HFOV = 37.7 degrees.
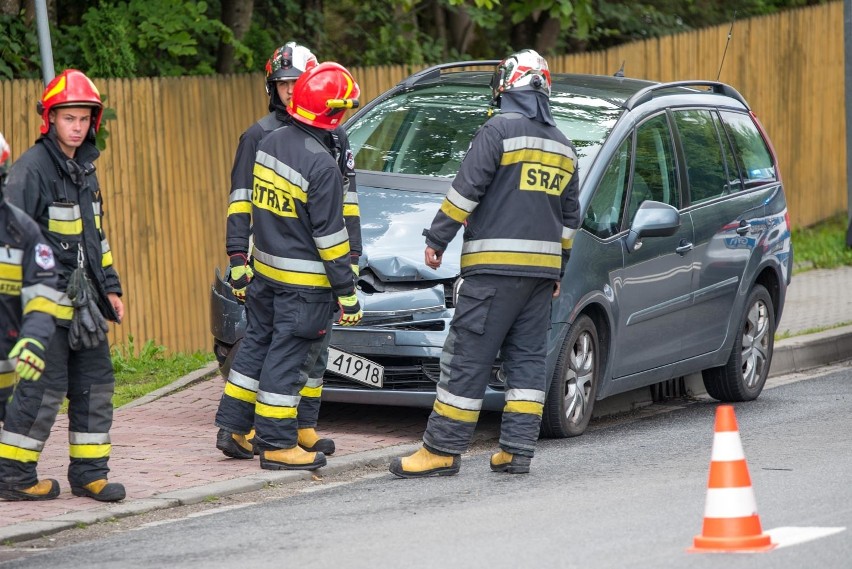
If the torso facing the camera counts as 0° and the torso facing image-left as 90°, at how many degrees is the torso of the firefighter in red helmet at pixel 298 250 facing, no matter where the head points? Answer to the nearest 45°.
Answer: approximately 225°

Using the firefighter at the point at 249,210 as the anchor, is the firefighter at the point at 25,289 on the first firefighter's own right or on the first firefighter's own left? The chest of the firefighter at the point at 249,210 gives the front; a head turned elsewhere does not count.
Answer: on the first firefighter's own right

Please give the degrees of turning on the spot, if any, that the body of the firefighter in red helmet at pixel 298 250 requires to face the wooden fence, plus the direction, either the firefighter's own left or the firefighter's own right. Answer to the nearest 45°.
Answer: approximately 45° to the firefighter's own left

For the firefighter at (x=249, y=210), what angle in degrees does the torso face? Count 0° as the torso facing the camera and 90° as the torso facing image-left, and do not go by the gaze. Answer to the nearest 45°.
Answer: approximately 315°

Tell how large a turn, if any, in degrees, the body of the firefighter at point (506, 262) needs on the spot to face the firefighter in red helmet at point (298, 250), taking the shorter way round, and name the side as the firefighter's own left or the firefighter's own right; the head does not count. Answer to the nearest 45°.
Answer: approximately 45° to the firefighter's own left

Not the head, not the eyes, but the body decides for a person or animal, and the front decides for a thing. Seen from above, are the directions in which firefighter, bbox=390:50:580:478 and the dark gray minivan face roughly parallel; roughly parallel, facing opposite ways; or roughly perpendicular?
roughly perpendicular

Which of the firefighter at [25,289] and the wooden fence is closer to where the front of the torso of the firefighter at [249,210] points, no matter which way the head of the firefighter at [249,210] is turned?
the firefighter

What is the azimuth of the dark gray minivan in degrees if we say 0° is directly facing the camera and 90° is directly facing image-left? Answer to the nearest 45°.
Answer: approximately 45°

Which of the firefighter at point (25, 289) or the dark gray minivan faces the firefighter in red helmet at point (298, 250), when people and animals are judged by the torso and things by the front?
the dark gray minivan

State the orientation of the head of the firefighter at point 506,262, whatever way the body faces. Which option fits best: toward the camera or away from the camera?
away from the camera

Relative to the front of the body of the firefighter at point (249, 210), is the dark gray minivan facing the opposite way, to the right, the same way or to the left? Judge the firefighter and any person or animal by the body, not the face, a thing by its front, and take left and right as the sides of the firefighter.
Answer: to the right

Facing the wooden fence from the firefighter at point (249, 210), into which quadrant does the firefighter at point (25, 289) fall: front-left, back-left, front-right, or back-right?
back-left
